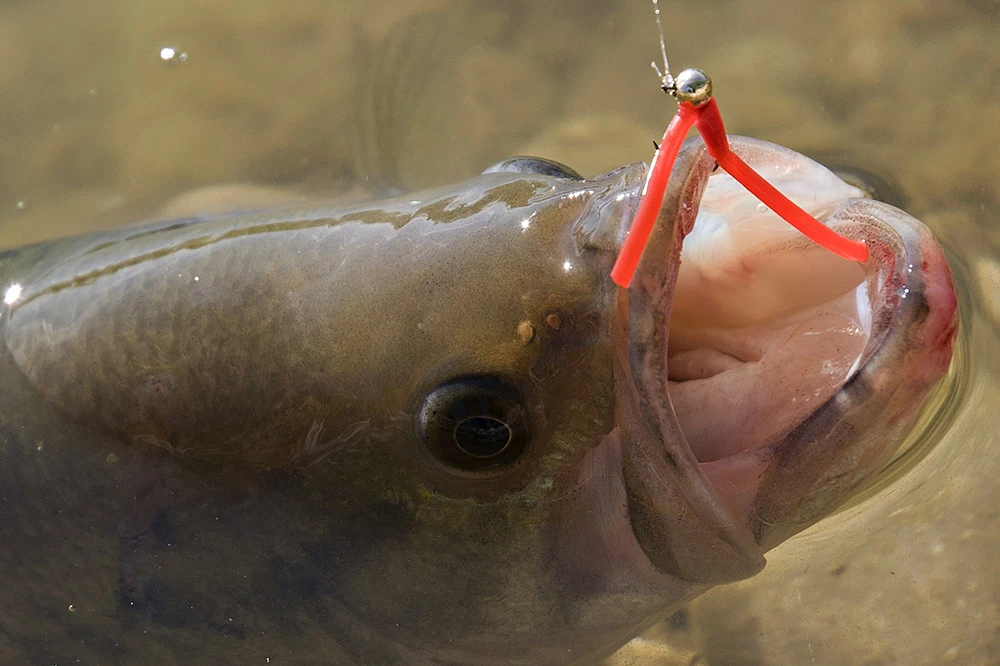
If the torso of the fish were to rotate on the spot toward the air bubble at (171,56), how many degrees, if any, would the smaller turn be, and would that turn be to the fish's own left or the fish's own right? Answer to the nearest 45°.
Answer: approximately 90° to the fish's own left

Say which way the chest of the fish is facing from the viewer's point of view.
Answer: to the viewer's right
